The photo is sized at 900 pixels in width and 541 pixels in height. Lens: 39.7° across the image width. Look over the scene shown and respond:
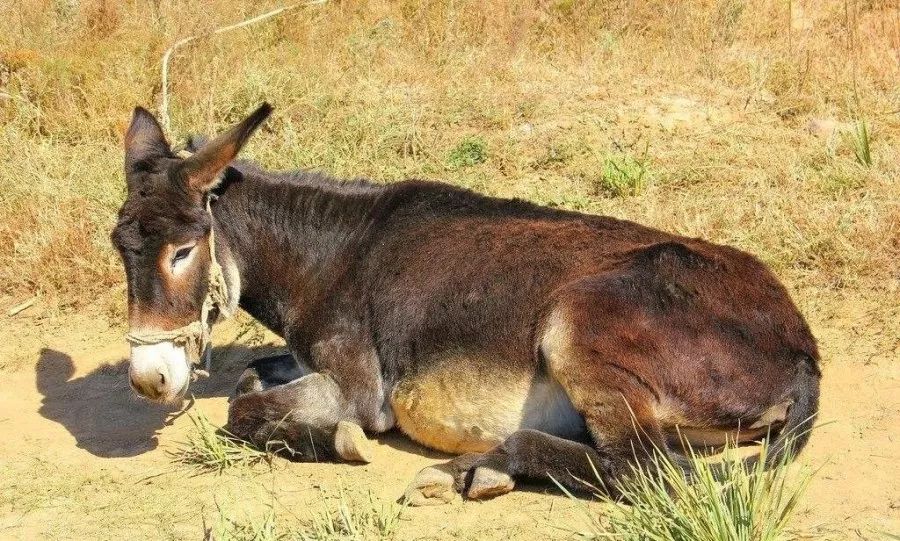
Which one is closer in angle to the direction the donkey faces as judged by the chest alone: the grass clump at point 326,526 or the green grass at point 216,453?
the green grass

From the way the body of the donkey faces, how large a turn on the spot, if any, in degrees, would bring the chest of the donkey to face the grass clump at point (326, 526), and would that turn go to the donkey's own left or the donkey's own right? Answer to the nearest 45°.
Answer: approximately 45° to the donkey's own left

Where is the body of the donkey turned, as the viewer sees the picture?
to the viewer's left

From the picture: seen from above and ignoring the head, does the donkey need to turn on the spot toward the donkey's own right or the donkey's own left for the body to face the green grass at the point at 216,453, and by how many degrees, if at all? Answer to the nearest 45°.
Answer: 0° — it already faces it

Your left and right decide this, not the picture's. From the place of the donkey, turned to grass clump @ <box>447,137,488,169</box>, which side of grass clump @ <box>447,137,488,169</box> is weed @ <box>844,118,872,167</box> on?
right

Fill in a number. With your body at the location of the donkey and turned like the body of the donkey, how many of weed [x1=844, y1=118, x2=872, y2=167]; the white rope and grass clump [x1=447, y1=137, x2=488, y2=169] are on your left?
0

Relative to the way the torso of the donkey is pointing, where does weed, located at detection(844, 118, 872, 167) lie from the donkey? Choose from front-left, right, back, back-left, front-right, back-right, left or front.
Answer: back-right

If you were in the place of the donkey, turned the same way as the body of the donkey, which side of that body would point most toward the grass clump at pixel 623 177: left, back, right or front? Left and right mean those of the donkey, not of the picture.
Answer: right

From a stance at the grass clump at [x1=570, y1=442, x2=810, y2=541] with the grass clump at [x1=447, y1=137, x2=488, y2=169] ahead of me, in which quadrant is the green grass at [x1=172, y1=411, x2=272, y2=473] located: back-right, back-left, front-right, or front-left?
front-left

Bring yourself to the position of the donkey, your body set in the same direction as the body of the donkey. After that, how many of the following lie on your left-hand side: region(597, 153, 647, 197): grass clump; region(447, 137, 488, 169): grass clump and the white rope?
0

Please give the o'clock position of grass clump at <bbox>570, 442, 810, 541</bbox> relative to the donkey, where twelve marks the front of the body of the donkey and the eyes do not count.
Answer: The grass clump is roughly at 8 o'clock from the donkey.

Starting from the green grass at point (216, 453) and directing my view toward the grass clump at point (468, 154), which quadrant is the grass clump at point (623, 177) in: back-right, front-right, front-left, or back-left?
front-right
